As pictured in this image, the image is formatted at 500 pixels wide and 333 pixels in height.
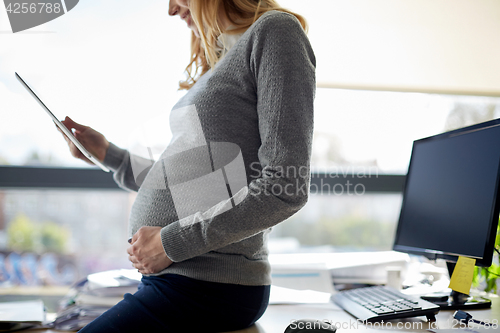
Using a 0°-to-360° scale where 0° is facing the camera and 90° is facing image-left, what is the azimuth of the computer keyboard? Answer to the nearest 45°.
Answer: approximately 45°

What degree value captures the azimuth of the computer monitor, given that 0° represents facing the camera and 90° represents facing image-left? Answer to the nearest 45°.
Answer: approximately 45°

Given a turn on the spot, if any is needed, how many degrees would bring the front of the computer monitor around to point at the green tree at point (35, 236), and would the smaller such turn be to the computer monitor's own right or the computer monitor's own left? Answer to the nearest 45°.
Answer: approximately 45° to the computer monitor's own right
